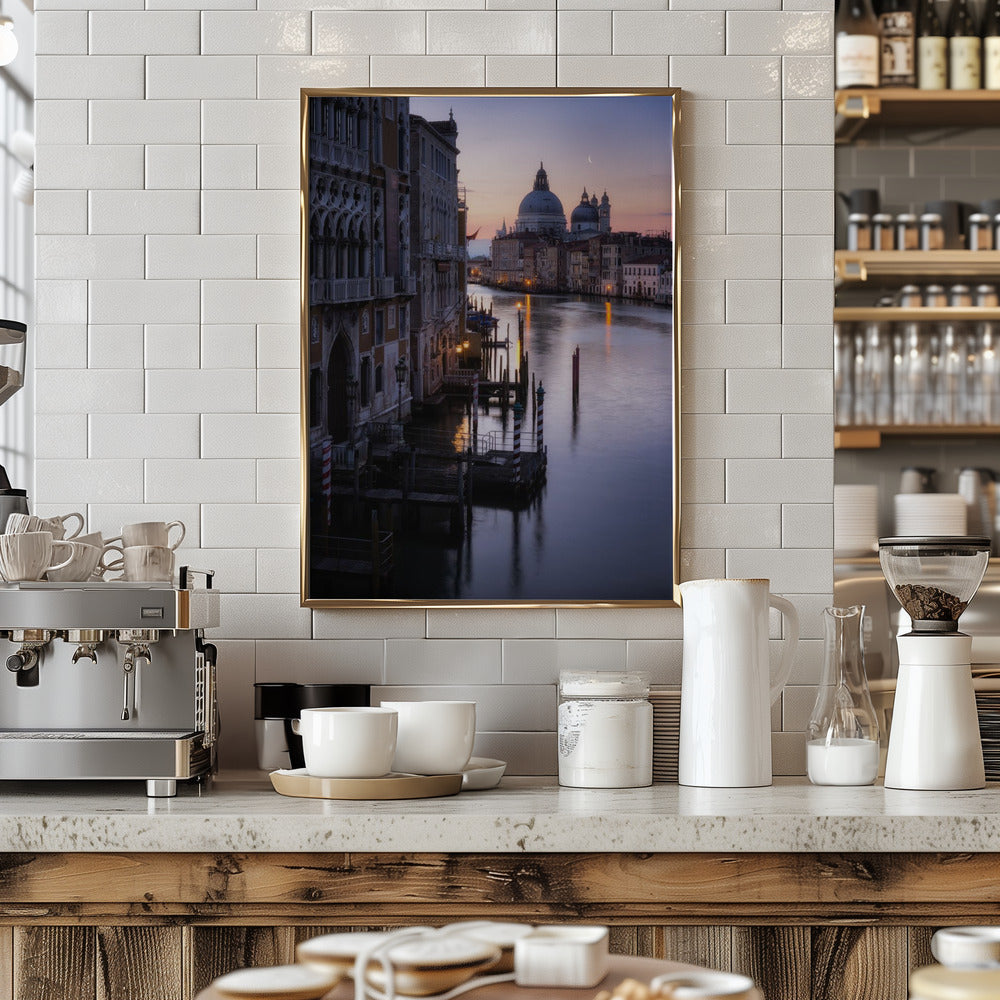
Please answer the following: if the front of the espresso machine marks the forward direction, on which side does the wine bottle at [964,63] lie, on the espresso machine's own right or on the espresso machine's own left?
on the espresso machine's own left

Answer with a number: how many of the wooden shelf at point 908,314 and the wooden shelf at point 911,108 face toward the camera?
2

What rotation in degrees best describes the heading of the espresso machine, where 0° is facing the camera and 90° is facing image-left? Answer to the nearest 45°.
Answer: approximately 0°

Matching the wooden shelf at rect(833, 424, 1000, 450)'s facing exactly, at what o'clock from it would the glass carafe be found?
The glass carafe is roughly at 12 o'clock from the wooden shelf.

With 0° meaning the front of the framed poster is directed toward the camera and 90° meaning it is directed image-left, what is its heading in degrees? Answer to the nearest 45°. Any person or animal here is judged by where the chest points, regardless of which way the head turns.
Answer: approximately 0°

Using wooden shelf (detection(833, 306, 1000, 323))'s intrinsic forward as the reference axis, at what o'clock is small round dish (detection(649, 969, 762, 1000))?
The small round dish is roughly at 12 o'clock from the wooden shelf.
